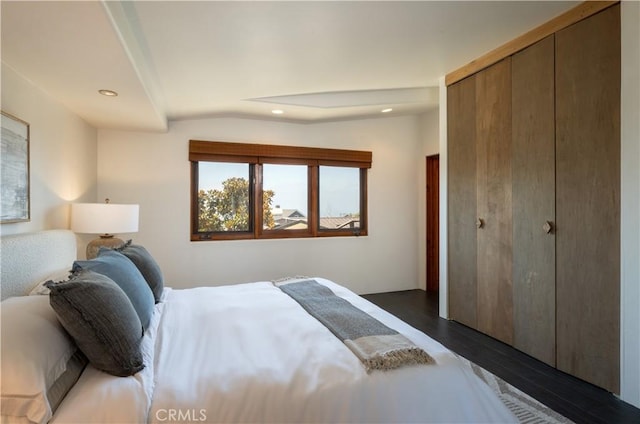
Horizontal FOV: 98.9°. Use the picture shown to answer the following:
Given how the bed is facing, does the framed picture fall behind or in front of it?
behind

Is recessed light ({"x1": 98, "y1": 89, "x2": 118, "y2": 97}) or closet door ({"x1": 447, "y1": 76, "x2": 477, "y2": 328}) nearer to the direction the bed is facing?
the closet door

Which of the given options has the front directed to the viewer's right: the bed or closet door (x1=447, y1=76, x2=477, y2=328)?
the bed

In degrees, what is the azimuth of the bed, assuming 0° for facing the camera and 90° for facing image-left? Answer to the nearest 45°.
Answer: approximately 270°

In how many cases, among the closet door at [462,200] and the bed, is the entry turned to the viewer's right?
1

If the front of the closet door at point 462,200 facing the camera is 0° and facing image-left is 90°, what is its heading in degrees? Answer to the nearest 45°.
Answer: approximately 45°
